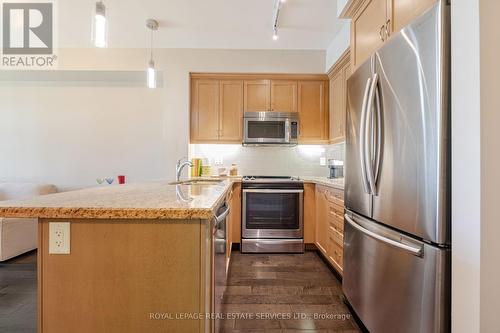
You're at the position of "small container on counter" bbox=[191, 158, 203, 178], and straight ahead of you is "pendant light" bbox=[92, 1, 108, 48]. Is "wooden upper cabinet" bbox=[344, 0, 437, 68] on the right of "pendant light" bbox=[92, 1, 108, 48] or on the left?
left

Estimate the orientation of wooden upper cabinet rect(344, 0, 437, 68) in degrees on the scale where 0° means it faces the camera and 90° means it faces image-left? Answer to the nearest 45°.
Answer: approximately 45°

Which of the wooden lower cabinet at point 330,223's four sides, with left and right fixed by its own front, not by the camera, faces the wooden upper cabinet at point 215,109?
front

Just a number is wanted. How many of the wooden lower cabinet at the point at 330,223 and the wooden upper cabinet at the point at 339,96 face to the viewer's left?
2

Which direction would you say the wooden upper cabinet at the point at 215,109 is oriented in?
toward the camera

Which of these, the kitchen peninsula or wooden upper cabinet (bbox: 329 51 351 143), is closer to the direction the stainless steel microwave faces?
the kitchen peninsula

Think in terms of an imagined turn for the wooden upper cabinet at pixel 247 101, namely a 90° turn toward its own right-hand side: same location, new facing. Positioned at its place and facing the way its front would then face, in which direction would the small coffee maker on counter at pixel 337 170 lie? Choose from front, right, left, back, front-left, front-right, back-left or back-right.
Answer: back

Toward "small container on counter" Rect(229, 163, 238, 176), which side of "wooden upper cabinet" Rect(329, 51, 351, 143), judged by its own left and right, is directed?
front

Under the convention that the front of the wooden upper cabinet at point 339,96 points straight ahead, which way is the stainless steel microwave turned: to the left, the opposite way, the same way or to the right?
to the left

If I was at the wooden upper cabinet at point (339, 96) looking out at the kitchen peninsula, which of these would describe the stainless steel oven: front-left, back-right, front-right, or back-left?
front-right

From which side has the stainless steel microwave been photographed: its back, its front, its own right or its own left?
front

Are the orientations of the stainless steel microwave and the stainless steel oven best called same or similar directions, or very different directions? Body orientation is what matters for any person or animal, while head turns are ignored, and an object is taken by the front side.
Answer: same or similar directions

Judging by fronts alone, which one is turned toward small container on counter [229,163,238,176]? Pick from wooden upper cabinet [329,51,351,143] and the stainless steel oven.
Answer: the wooden upper cabinet

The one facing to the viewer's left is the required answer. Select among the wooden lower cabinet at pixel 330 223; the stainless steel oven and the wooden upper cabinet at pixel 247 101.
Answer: the wooden lower cabinet

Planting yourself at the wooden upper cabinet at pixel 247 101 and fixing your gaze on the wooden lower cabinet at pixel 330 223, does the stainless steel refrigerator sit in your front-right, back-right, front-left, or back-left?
front-right

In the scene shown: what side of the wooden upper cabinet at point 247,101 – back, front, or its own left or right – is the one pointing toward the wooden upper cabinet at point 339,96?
left

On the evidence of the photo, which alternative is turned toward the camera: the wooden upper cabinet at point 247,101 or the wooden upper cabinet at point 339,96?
the wooden upper cabinet at point 247,101
